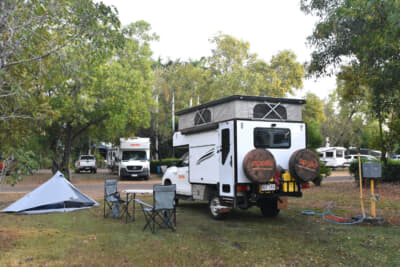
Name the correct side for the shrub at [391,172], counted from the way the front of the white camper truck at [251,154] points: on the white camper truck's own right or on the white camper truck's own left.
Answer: on the white camper truck's own right

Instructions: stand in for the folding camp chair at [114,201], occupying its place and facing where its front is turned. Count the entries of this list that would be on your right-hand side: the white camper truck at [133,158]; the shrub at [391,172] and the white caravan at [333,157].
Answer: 0

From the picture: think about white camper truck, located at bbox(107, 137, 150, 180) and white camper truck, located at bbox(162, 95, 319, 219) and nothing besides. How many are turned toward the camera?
1

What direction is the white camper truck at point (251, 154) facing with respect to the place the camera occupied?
facing away from the viewer and to the left of the viewer

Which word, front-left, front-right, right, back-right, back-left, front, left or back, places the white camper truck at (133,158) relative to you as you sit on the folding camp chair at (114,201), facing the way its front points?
back-left

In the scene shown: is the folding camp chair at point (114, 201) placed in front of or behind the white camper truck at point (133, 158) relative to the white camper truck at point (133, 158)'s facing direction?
in front

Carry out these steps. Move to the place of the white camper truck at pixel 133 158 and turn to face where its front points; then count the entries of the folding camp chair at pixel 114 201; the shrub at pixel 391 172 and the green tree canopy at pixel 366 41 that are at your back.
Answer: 0

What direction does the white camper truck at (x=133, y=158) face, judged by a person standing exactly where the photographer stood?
facing the viewer

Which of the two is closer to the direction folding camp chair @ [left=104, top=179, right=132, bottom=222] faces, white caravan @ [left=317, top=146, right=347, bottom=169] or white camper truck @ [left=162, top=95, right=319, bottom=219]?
the white camper truck

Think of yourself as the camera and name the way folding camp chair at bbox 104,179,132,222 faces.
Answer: facing the viewer and to the right of the viewer

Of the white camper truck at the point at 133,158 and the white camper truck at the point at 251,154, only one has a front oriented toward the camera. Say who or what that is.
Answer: the white camper truck at the point at 133,158

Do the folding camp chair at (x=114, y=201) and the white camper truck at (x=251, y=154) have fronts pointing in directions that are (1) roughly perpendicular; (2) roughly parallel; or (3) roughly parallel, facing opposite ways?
roughly parallel, facing opposite ways

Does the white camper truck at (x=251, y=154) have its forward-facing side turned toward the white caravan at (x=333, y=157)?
no

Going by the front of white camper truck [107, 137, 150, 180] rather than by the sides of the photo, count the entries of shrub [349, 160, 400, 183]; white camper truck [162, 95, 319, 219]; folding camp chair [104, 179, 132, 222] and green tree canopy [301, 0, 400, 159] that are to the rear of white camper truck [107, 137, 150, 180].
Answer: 0
